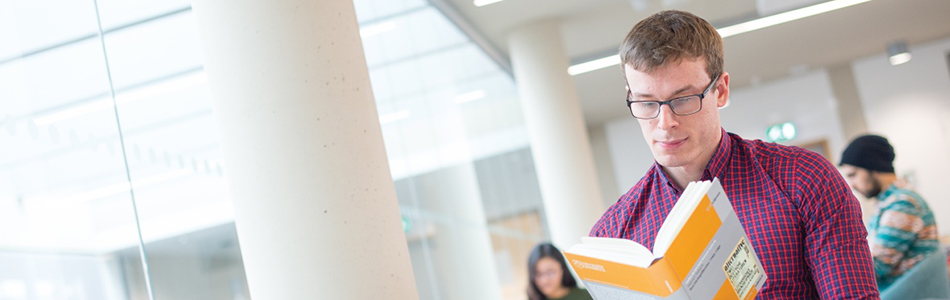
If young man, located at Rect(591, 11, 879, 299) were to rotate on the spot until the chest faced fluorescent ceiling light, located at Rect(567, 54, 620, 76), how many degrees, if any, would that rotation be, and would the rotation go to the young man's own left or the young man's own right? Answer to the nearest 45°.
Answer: approximately 135° to the young man's own right

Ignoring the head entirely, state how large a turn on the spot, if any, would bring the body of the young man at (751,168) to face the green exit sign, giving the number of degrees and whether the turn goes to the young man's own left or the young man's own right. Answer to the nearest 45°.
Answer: approximately 135° to the young man's own right

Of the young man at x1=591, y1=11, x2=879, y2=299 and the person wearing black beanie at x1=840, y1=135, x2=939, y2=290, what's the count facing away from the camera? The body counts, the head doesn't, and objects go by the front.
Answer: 0

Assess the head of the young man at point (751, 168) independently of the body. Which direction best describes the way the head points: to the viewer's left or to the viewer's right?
to the viewer's left

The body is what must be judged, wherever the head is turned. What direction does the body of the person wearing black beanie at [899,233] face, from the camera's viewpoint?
to the viewer's left

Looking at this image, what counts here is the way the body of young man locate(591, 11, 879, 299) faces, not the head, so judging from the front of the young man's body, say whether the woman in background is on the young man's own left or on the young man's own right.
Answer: on the young man's own right

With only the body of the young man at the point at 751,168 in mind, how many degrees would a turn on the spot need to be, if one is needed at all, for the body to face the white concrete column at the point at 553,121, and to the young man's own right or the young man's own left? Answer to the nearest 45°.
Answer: approximately 135° to the young man's own right

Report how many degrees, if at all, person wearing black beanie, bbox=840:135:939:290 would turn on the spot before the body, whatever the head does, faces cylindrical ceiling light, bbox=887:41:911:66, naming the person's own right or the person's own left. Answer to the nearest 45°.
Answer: approximately 90° to the person's own right

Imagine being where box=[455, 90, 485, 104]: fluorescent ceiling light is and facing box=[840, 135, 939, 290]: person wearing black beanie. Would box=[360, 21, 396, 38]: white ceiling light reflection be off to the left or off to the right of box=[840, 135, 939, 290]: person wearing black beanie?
right

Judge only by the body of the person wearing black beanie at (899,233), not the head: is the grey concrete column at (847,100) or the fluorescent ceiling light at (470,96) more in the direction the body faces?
the fluorescent ceiling light

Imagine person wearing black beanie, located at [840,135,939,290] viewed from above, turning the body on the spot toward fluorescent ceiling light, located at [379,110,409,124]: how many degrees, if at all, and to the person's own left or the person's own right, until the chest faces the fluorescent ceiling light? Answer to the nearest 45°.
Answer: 0° — they already face it

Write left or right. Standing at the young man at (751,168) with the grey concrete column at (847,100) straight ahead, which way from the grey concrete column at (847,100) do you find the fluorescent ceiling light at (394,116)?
left

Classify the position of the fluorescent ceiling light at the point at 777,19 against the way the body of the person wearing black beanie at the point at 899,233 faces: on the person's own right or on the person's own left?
on the person's own right

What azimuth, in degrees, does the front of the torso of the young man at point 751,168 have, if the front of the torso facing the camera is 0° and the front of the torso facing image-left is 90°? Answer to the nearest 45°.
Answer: approximately 45°
